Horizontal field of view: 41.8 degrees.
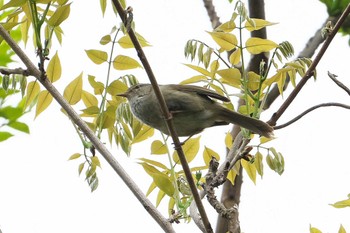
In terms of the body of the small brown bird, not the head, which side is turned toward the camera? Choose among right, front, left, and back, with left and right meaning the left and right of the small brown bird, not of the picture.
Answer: left
